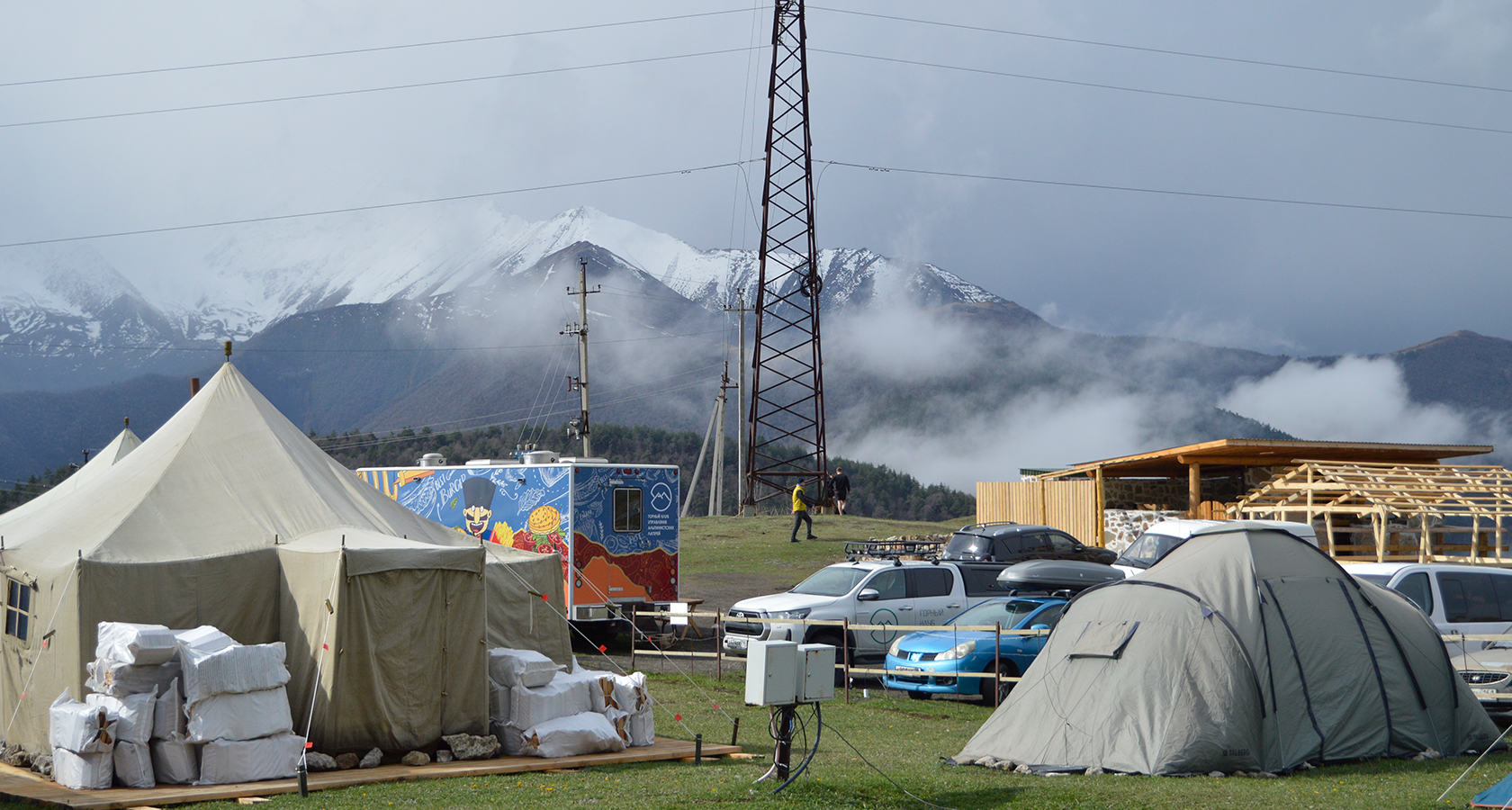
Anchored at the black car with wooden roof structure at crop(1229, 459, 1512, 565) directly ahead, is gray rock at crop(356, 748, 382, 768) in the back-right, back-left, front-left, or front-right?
back-right

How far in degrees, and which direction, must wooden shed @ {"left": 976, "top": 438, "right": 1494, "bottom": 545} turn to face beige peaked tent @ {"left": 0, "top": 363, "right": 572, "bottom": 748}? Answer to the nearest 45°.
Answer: approximately 45° to its right

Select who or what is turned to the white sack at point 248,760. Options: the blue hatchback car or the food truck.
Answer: the blue hatchback car
